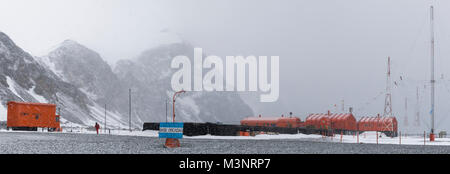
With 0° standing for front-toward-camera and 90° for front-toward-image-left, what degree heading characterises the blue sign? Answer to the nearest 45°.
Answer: approximately 0°
